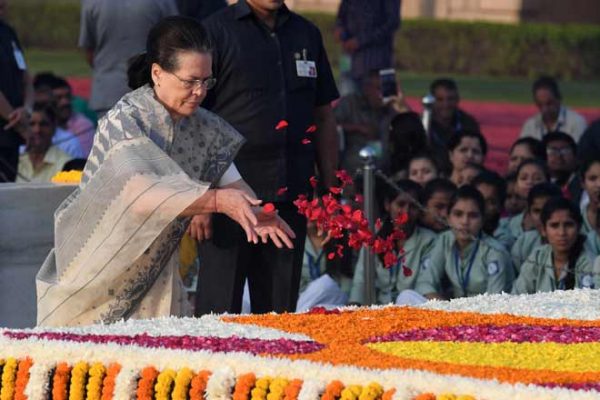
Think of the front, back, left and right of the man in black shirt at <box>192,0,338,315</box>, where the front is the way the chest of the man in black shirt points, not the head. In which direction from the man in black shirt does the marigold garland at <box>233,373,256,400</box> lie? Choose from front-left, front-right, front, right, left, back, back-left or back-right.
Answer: front

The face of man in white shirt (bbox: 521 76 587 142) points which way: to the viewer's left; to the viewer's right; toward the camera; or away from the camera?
toward the camera

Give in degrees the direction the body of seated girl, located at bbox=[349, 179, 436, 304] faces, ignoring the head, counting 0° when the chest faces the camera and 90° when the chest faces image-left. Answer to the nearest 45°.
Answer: approximately 45°

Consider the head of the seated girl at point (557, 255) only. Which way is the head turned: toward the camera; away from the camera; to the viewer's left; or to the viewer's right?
toward the camera

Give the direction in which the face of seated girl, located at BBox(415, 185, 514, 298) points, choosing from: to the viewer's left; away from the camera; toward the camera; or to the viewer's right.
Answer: toward the camera

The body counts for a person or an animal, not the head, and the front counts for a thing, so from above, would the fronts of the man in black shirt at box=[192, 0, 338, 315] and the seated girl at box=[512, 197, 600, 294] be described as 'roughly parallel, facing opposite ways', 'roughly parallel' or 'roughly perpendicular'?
roughly parallel

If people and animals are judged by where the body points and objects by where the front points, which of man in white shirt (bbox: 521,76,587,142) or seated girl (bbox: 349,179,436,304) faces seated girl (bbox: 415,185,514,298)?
the man in white shirt

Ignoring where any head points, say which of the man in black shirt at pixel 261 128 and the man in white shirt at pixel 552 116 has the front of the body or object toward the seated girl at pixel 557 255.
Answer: the man in white shirt

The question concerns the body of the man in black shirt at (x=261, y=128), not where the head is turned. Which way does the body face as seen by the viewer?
toward the camera

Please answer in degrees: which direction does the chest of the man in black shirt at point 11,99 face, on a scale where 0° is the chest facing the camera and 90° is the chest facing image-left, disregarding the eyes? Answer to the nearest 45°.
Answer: approximately 315°

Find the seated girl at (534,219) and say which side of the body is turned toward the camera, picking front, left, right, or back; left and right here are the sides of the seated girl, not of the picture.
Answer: front

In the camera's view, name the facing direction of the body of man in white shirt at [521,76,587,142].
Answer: toward the camera

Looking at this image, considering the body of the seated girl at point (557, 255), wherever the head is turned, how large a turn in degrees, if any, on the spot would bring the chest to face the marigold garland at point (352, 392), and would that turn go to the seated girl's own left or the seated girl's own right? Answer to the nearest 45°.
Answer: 0° — they already face it

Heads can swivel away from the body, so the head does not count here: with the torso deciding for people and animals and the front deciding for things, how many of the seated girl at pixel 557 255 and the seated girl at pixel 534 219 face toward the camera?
2

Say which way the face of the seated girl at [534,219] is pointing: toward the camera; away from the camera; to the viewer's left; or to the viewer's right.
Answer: toward the camera

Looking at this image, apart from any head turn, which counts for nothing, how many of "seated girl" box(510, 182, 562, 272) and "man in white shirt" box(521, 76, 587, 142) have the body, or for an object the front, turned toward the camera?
2

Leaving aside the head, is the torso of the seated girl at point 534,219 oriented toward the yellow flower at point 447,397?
yes

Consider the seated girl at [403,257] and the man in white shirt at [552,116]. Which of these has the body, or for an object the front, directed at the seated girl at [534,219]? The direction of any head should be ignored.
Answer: the man in white shirt
